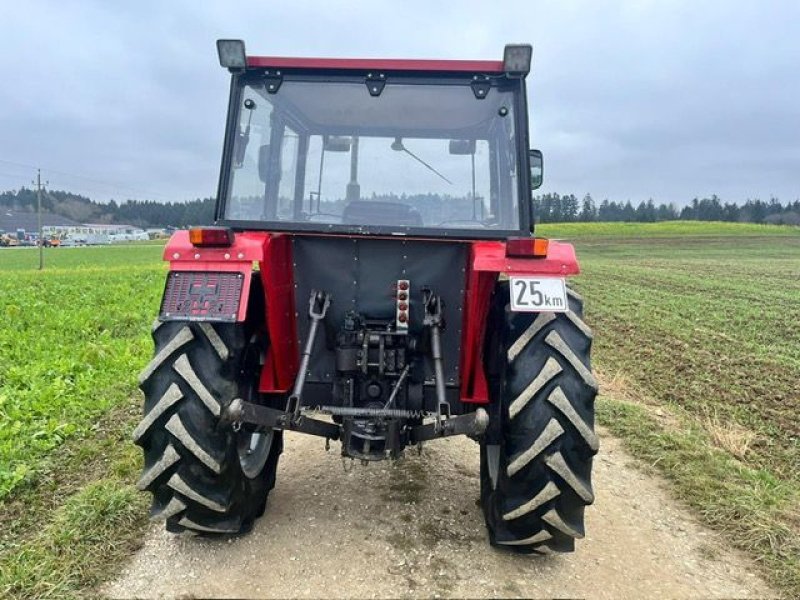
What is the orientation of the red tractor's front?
away from the camera
